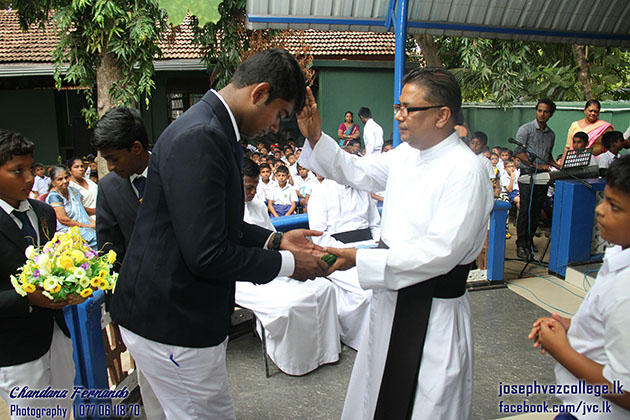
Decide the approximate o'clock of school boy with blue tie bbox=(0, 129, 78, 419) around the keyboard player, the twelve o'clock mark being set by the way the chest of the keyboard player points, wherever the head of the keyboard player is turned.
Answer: The school boy with blue tie is roughly at 2 o'clock from the keyboard player.

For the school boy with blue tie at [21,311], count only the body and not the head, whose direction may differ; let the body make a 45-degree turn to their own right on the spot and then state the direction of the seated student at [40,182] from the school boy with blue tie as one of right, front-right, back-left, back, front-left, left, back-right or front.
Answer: back

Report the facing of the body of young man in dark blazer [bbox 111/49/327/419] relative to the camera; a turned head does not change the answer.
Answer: to the viewer's right

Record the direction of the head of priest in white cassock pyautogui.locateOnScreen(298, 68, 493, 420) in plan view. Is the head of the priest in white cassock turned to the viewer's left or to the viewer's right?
to the viewer's left

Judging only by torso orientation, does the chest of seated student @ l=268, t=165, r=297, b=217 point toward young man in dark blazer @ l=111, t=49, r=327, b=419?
yes

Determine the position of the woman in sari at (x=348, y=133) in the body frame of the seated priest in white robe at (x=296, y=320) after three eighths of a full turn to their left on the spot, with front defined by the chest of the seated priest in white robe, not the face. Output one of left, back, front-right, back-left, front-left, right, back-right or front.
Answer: front

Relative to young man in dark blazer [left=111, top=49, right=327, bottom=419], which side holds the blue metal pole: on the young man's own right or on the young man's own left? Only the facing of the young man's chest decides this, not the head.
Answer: on the young man's own left

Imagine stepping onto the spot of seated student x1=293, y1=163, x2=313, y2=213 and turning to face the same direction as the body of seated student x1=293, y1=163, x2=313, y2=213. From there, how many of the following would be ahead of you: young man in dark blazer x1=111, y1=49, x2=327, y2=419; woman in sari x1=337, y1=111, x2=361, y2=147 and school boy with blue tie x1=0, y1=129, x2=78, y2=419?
2

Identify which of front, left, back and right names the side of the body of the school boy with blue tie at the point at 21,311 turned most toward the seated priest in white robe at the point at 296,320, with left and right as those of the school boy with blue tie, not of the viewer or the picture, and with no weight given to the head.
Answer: left

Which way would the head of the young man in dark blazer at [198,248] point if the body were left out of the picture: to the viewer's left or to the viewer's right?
to the viewer's right
